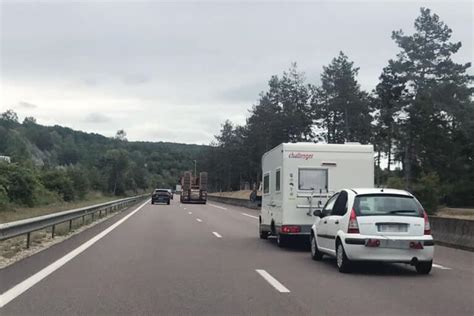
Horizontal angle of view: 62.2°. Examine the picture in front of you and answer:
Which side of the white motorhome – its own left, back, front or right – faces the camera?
back
